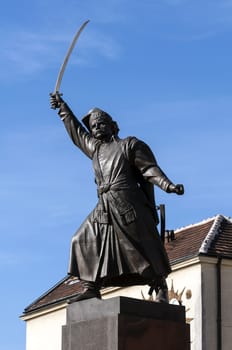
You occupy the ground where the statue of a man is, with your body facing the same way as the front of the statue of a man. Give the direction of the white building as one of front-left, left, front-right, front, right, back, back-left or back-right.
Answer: back-right

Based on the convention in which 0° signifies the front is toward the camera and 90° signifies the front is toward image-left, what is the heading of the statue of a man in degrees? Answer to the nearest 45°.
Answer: approximately 45°
